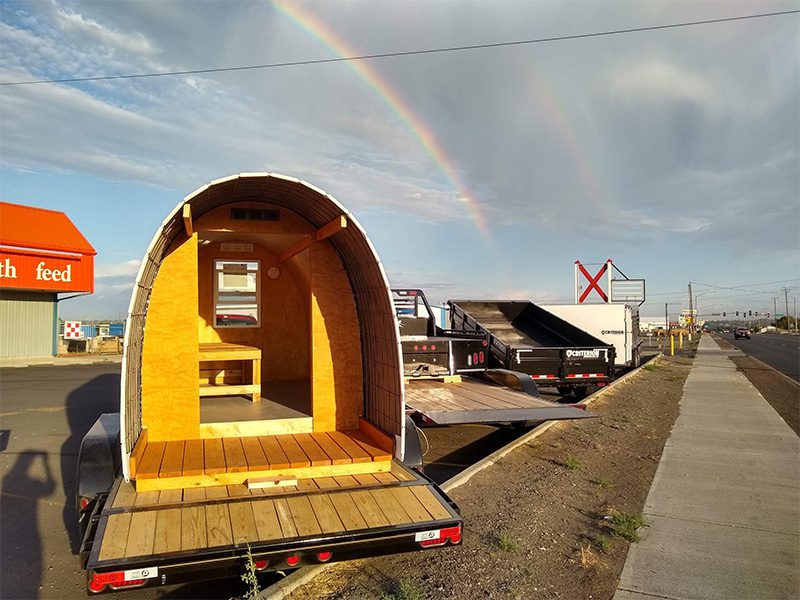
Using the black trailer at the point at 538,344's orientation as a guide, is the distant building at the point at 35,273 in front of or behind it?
in front

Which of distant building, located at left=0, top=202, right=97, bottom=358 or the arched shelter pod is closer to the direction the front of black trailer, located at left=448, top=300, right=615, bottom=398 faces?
the distant building

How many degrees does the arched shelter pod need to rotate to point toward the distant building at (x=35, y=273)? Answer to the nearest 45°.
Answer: approximately 135° to its right

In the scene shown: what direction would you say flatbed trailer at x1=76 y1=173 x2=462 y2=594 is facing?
away from the camera

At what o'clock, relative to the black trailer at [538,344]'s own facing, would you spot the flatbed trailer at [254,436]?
The flatbed trailer is roughly at 8 o'clock from the black trailer.

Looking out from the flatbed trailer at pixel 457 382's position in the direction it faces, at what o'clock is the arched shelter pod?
The arched shelter pod is roughly at 8 o'clock from the flatbed trailer.

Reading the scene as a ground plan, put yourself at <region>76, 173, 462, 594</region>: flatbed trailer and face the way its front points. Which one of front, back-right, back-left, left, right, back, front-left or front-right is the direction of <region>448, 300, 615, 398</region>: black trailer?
front-right

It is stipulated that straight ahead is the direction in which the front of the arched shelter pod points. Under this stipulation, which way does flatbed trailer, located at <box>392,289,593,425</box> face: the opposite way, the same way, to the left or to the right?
the opposite way
